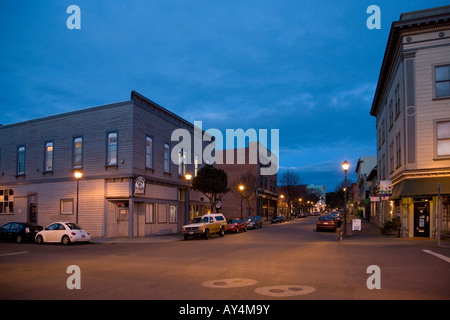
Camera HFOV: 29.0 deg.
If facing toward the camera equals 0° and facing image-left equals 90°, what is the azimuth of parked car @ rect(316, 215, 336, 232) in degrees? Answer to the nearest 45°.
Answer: approximately 180°

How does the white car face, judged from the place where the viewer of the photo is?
facing away from the viewer and to the left of the viewer

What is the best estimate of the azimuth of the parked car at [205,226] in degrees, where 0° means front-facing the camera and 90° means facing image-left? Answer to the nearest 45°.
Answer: approximately 45°

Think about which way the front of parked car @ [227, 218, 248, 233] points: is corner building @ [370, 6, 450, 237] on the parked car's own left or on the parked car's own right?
on the parked car's own left
